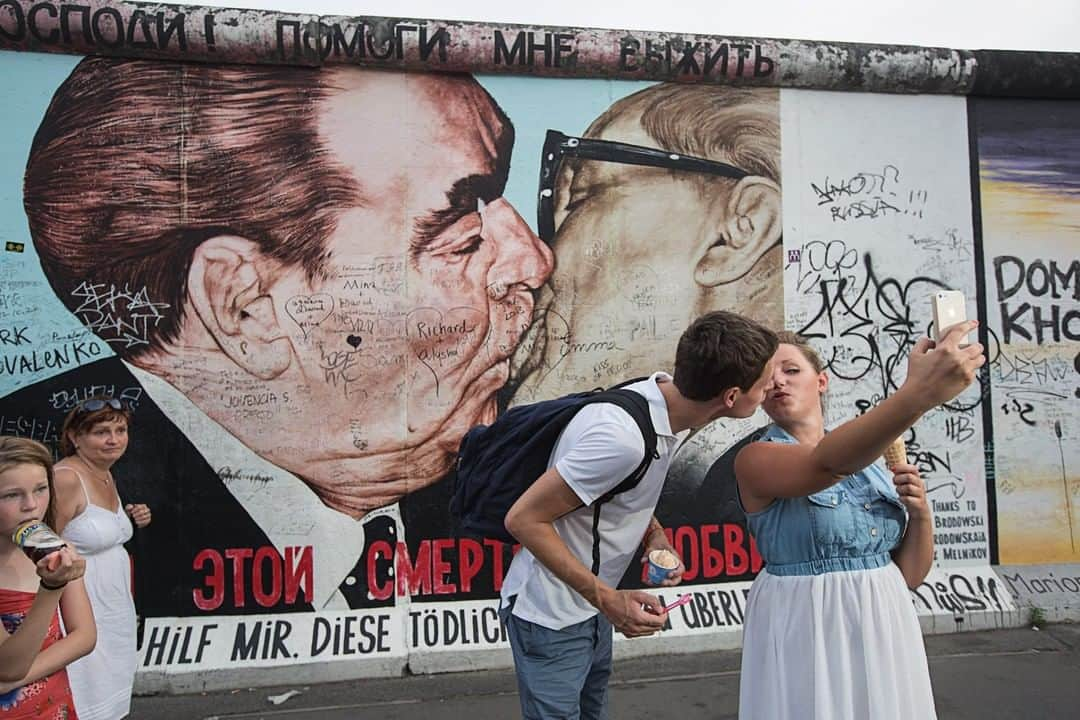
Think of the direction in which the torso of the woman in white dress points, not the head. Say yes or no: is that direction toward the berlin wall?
no

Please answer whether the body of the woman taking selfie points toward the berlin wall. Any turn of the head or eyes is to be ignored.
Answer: no

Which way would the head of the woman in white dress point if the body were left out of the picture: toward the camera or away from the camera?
toward the camera

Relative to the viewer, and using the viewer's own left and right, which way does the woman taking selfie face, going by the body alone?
facing the viewer and to the right of the viewer
